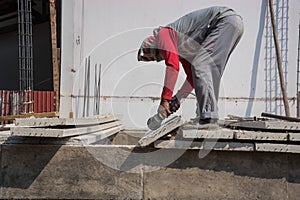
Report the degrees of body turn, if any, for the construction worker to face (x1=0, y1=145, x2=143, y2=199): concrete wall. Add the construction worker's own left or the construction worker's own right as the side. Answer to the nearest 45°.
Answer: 0° — they already face it

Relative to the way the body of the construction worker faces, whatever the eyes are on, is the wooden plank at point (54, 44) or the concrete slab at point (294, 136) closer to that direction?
the wooden plank

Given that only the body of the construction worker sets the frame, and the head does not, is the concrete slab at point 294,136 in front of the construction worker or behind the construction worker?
behind

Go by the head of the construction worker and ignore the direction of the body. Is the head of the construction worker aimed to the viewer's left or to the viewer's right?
to the viewer's left

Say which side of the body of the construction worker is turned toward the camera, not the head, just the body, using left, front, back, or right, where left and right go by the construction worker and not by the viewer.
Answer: left
